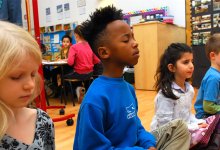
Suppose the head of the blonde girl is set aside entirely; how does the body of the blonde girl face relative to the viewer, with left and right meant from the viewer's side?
facing the viewer and to the right of the viewer

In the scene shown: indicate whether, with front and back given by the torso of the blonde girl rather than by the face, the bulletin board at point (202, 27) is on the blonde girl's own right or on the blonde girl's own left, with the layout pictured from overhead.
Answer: on the blonde girl's own left

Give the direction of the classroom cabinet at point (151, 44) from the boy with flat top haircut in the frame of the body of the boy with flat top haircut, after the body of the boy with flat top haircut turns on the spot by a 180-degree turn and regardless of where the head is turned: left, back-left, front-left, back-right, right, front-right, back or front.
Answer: front-right

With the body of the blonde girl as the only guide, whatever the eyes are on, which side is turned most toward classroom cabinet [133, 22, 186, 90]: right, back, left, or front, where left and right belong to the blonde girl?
left

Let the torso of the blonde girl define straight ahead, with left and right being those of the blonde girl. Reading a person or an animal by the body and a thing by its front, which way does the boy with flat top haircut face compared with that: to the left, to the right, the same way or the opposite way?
the same way

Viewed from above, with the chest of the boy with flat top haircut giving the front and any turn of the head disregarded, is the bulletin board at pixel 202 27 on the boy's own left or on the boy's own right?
on the boy's own left
